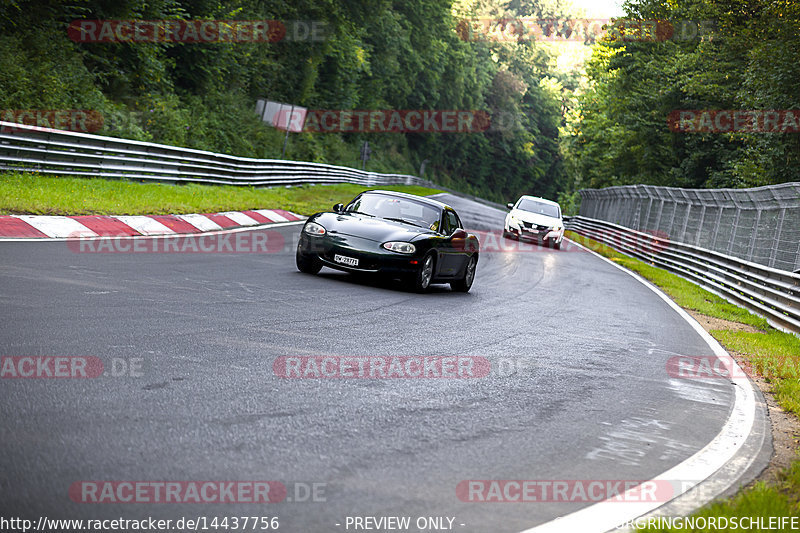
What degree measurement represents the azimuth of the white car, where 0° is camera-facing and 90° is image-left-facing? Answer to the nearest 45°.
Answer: approximately 0°

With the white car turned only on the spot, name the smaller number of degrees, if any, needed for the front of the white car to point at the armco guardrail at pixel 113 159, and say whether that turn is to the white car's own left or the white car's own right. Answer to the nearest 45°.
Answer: approximately 45° to the white car's own right
